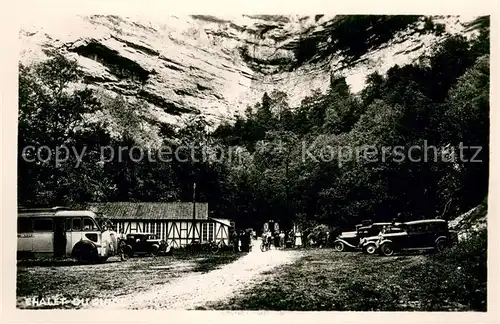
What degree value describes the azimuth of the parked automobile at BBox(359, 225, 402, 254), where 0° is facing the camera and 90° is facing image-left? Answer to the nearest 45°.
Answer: approximately 45°

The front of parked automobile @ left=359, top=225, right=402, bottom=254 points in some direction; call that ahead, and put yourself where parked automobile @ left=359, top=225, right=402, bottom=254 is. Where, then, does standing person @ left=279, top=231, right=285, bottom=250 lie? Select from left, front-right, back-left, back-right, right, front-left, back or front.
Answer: front-right

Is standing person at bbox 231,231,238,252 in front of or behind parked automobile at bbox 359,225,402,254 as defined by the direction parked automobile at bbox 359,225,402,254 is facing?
in front

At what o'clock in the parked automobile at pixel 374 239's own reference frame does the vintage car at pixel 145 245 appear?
The vintage car is roughly at 1 o'clock from the parked automobile.
